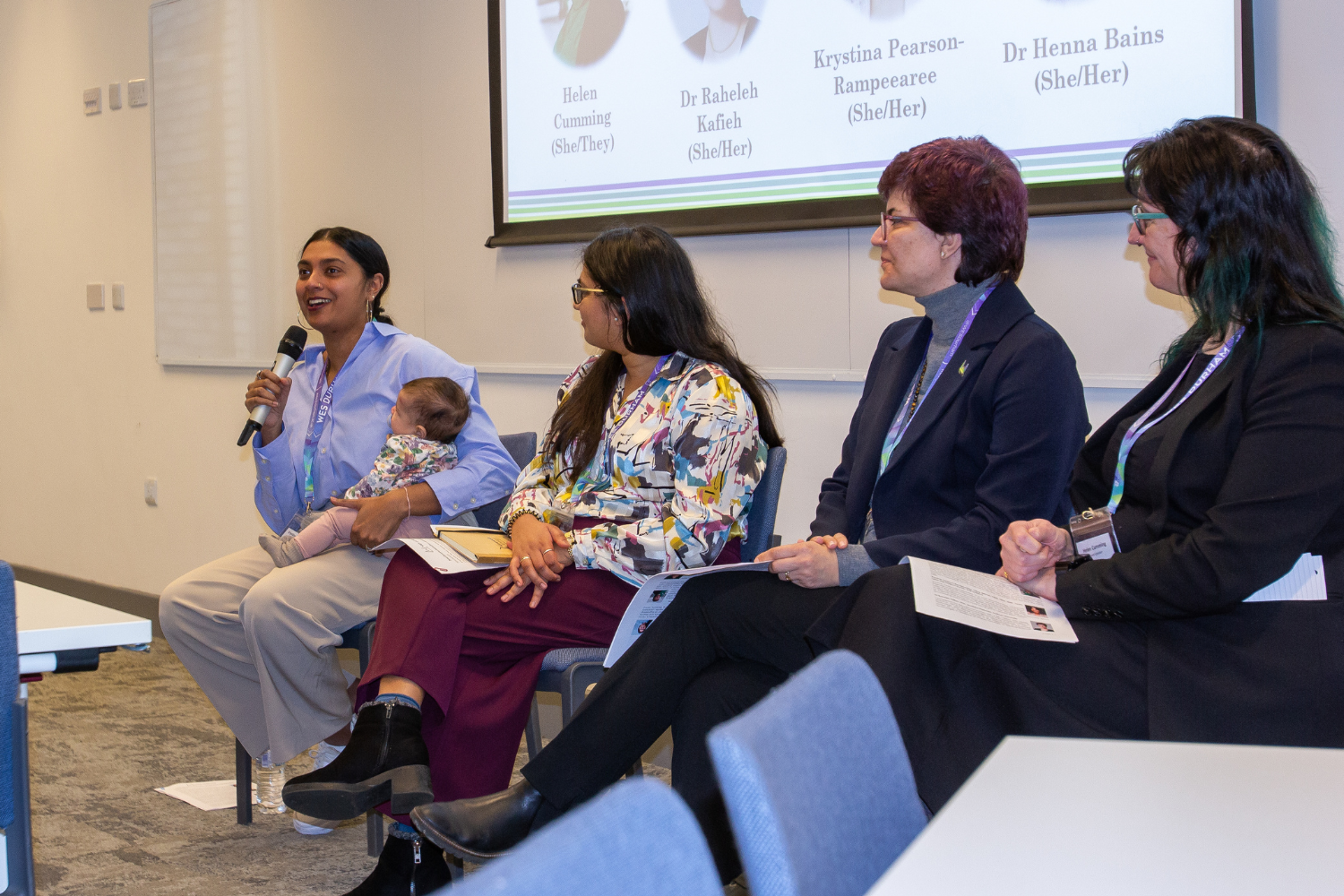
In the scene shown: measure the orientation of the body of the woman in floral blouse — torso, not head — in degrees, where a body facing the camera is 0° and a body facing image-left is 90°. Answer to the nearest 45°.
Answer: approximately 45°

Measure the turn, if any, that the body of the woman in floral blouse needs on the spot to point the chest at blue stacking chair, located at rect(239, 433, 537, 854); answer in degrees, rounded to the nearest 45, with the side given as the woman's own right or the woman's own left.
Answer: approximately 90° to the woman's own right

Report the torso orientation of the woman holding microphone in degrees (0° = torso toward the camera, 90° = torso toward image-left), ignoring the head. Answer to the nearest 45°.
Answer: approximately 45°

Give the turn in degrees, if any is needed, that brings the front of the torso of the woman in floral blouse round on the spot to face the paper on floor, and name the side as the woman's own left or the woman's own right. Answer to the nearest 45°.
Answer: approximately 90° to the woman's own right

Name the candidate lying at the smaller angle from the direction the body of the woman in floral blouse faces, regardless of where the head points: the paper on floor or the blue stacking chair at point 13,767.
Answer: the blue stacking chair

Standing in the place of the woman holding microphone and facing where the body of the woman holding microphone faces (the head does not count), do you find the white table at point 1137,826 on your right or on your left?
on your left

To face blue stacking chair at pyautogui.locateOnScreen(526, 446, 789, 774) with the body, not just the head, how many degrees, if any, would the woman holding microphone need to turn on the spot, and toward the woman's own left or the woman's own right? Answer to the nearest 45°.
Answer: approximately 90° to the woman's own left

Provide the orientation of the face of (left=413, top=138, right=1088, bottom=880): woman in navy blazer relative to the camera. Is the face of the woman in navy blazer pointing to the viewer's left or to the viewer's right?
to the viewer's left
